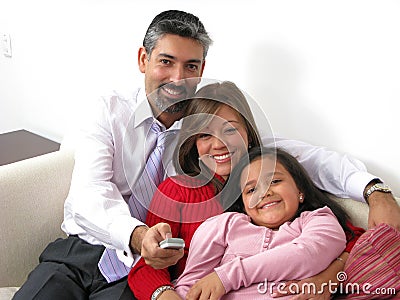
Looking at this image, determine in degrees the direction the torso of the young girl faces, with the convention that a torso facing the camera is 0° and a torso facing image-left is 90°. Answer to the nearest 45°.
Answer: approximately 0°

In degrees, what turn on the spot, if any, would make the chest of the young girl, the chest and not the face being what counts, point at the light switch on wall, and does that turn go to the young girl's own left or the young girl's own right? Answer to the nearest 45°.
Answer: approximately 135° to the young girl's own right

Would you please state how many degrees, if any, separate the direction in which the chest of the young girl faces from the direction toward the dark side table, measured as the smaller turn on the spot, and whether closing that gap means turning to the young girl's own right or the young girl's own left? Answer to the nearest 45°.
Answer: approximately 135° to the young girl's own right

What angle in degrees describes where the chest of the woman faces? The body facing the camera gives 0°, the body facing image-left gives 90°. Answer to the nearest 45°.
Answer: approximately 0°
